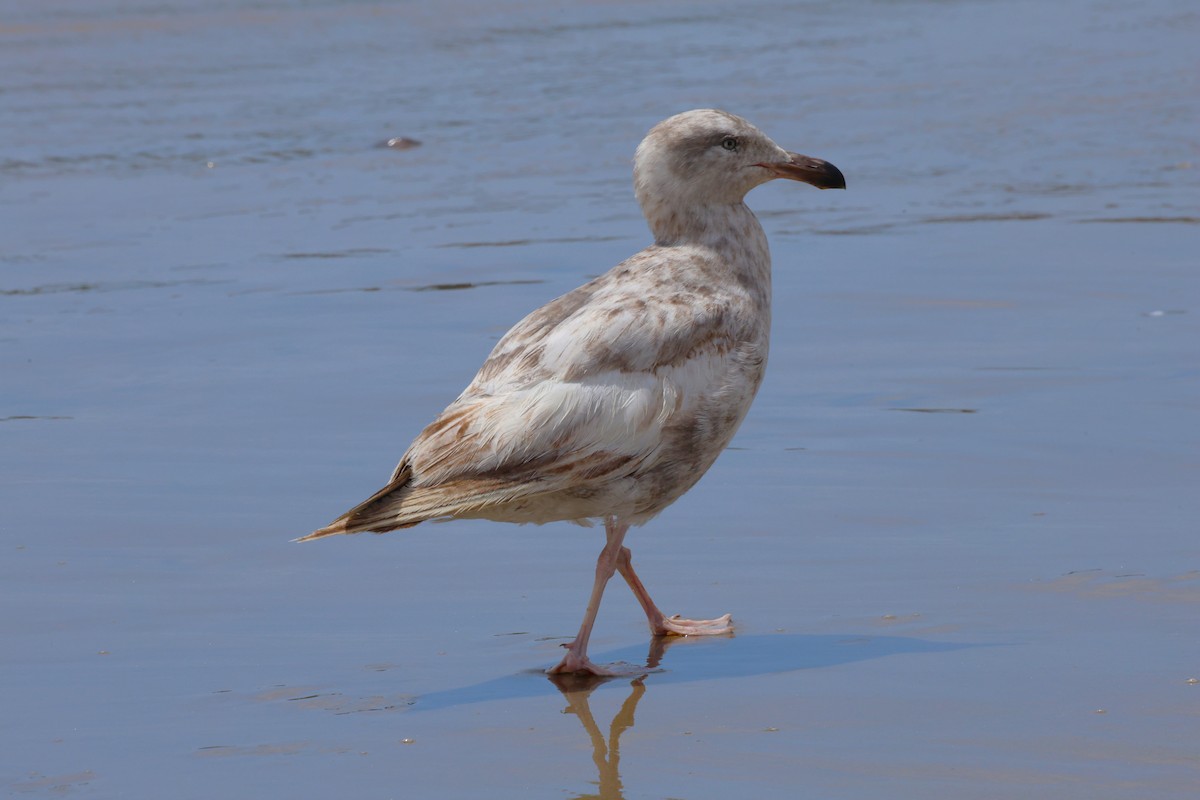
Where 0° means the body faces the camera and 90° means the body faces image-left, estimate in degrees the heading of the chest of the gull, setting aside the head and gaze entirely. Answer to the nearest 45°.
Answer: approximately 270°
